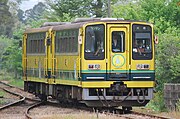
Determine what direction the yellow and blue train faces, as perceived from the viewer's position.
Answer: facing the viewer and to the right of the viewer
